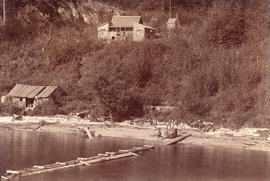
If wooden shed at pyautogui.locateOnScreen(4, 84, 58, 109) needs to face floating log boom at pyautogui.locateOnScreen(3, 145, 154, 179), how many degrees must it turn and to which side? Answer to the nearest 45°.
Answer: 0° — it already faces it

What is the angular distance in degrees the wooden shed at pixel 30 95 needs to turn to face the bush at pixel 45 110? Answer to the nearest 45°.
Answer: approximately 45° to its left

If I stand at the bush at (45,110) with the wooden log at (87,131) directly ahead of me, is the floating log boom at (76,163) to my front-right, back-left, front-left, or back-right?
front-right

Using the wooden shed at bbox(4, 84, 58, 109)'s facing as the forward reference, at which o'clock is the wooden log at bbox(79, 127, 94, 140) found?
The wooden log is roughly at 11 o'clock from the wooden shed.

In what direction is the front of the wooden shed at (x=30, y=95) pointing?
toward the camera

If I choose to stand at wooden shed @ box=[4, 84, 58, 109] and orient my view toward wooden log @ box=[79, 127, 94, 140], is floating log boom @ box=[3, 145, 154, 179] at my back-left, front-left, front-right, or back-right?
front-right
